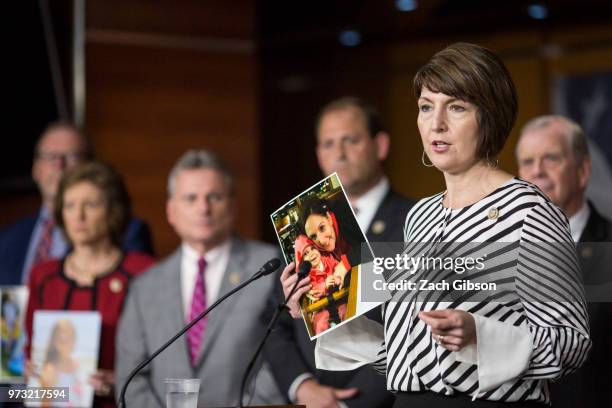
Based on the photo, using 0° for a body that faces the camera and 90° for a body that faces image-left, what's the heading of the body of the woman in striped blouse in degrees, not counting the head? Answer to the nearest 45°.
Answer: approximately 45°

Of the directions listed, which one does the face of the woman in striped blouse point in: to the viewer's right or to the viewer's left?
to the viewer's left

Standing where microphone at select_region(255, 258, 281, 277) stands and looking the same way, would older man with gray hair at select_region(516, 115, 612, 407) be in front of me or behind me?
in front

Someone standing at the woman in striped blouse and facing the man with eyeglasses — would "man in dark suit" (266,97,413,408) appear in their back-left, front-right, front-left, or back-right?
front-right

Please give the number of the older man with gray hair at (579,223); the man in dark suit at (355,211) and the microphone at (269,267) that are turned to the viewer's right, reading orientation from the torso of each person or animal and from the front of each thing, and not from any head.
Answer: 1

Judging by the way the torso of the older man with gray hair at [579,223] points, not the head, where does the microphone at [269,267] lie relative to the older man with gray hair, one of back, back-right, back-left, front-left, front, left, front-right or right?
front

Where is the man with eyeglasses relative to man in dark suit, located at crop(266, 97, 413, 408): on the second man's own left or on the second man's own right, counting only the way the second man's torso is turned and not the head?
on the second man's own right

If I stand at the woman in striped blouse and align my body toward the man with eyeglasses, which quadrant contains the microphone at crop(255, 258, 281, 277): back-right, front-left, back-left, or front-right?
front-left

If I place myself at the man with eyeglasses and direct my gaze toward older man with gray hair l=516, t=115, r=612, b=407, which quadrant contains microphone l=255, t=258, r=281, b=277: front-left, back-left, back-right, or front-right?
front-right

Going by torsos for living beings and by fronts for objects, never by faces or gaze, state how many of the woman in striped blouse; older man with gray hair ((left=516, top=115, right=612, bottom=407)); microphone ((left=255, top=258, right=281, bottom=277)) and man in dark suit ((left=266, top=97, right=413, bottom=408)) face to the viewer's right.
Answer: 1

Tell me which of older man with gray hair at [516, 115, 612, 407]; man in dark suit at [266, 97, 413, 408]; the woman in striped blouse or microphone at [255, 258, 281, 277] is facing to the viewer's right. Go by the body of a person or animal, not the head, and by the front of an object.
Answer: the microphone

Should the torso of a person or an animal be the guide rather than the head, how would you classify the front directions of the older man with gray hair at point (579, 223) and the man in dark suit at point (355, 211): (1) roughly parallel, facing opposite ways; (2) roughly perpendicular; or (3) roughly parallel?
roughly parallel

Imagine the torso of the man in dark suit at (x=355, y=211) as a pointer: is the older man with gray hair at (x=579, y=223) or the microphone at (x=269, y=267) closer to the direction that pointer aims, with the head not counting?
the microphone

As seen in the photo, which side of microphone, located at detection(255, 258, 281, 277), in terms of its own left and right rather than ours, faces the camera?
right

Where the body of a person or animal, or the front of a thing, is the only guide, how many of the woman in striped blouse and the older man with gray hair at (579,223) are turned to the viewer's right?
0

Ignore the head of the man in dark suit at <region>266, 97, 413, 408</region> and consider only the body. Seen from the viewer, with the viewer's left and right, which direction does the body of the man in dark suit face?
facing the viewer and to the left of the viewer

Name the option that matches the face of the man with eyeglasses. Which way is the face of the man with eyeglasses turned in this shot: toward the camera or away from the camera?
toward the camera

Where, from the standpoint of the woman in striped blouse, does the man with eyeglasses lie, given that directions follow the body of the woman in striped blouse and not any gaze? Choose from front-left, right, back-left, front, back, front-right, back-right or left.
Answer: right

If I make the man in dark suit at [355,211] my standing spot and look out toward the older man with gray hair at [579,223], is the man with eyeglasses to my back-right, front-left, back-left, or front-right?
back-left

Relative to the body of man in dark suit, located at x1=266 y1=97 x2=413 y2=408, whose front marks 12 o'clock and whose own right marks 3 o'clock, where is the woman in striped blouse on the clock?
The woman in striped blouse is roughly at 10 o'clock from the man in dark suit.

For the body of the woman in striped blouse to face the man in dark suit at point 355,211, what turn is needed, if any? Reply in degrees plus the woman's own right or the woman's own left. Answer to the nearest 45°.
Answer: approximately 135° to the woman's own right
